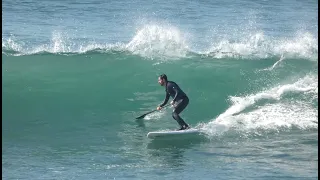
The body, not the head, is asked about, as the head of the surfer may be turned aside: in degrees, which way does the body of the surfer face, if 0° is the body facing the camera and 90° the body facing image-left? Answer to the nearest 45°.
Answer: approximately 90°
